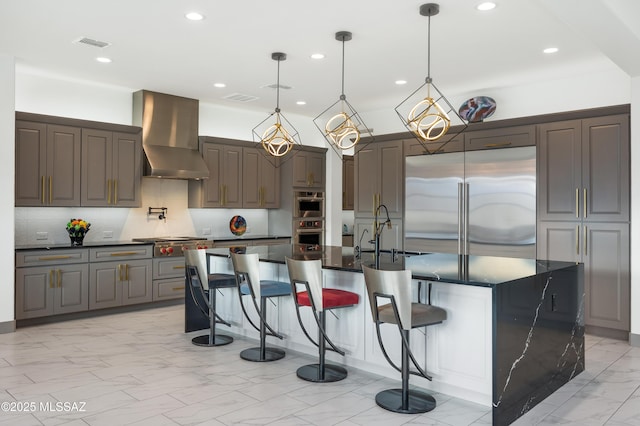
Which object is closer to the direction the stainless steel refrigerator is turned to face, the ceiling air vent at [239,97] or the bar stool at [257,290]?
the bar stool

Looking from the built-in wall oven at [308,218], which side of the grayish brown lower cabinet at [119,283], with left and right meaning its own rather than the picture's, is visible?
left

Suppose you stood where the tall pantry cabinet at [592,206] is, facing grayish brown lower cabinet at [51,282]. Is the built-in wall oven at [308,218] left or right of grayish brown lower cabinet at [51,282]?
right

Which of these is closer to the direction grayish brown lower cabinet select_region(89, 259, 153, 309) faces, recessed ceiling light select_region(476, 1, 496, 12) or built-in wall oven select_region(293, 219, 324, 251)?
the recessed ceiling light

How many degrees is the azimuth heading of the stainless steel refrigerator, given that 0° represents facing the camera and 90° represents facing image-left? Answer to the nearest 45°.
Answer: approximately 45°

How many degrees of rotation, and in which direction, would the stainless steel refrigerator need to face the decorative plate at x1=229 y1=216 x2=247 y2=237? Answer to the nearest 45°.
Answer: approximately 45° to its right

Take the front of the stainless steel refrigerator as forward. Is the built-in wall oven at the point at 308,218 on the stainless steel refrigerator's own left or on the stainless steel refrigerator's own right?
on the stainless steel refrigerator's own right

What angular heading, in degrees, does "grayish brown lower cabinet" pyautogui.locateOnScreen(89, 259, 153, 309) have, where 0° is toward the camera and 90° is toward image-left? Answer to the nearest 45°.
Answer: approximately 315°

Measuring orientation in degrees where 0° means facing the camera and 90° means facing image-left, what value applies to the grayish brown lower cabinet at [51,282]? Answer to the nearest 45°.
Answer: approximately 315°

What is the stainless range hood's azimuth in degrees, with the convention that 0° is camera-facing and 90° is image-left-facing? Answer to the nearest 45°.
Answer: approximately 315°
